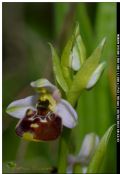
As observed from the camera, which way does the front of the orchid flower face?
facing the viewer and to the left of the viewer
